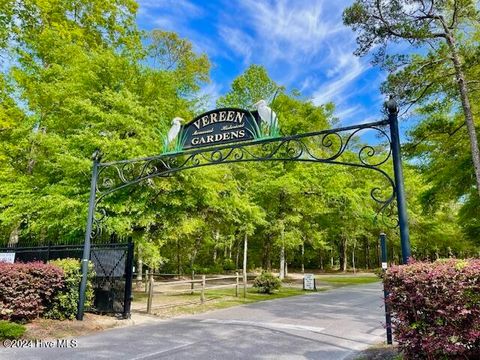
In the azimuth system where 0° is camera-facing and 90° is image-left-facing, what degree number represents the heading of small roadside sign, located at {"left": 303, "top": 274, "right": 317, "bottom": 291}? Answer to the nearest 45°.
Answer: approximately 0°

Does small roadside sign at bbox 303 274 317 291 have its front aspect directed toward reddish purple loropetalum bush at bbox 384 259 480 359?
yes

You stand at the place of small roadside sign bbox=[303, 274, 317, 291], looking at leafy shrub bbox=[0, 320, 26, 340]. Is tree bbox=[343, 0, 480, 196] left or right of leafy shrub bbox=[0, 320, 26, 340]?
left

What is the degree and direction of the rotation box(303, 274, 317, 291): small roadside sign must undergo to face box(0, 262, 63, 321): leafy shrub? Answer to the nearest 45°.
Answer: approximately 45° to its right

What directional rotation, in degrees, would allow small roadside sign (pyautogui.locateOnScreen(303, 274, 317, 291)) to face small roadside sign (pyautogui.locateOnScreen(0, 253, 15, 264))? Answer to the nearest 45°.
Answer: approximately 45° to its right
